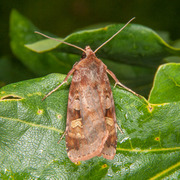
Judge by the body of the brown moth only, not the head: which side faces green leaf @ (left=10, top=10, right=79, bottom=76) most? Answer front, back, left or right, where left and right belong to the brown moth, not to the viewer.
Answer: front

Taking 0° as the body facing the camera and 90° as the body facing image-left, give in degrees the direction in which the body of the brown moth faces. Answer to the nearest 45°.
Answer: approximately 180°
